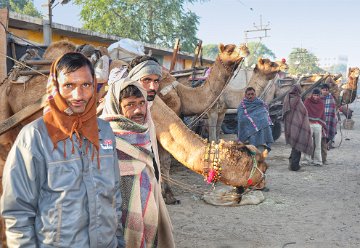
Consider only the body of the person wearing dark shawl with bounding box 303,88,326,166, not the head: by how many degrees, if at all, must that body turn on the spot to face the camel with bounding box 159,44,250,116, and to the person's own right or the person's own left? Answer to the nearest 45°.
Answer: approximately 45° to the person's own right

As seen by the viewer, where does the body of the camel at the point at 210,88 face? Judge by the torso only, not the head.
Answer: to the viewer's right

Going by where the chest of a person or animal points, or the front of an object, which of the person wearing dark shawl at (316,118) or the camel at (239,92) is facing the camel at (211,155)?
the person wearing dark shawl

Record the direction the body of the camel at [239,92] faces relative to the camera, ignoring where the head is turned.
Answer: to the viewer's right

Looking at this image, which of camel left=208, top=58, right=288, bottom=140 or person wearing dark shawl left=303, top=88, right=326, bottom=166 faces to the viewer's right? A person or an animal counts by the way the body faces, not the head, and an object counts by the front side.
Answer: the camel

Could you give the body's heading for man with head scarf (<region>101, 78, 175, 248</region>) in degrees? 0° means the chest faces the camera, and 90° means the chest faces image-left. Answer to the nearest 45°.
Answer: approximately 315°

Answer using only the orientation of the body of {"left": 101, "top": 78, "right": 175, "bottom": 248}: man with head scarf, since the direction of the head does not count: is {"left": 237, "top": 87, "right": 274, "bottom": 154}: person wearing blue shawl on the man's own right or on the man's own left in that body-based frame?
on the man's own left

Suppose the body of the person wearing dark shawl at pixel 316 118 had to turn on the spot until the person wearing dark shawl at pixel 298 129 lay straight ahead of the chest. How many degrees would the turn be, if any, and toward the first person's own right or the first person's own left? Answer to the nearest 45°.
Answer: approximately 45° to the first person's own right
